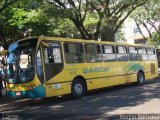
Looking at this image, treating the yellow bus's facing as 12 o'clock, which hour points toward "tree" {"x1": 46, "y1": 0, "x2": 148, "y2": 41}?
The tree is roughly at 5 o'clock from the yellow bus.

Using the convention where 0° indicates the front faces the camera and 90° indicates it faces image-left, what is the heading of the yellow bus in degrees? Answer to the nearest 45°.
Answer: approximately 45°

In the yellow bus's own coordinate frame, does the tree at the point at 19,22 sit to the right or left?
on its right
